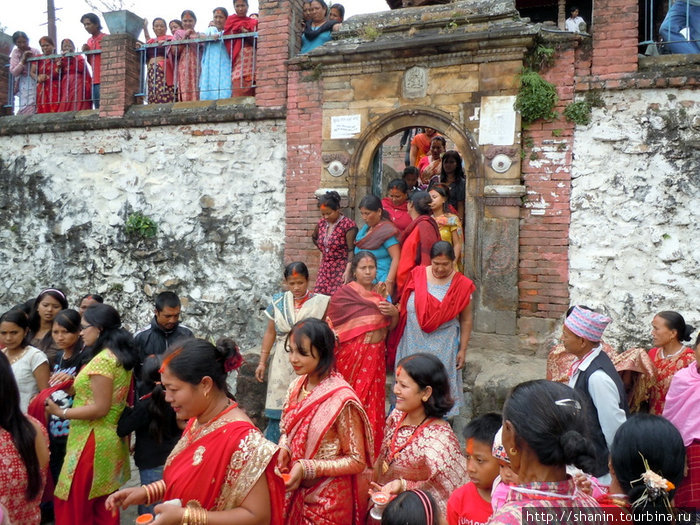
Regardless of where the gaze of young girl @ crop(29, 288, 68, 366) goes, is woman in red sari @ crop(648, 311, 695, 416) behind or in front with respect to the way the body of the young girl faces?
in front

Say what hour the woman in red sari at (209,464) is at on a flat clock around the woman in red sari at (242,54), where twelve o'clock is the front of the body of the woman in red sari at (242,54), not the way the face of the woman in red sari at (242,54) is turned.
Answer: the woman in red sari at (209,464) is roughly at 12 o'clock from the woman in red sari at (242,54).

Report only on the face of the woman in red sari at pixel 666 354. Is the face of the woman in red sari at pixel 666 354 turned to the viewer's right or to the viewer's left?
to the viewer's left

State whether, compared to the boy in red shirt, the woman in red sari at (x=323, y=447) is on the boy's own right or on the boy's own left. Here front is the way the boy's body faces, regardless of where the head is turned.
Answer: on the boy's own right

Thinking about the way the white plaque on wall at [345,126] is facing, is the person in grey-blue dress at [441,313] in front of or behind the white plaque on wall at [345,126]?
in front

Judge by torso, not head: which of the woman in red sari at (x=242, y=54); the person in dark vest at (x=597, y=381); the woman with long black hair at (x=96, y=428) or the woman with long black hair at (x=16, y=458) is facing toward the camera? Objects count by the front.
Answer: the woman in red sari

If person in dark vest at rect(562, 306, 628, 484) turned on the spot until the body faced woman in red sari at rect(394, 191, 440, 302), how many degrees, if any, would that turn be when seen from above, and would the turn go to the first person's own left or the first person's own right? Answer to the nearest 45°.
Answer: approximately 45° to the first person's own right

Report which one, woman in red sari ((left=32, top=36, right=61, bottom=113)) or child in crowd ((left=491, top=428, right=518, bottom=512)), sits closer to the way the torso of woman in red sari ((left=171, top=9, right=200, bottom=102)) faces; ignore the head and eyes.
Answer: the child in crowd

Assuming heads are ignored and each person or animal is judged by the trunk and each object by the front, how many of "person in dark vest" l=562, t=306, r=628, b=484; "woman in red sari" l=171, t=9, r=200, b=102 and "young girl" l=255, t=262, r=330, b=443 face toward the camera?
2

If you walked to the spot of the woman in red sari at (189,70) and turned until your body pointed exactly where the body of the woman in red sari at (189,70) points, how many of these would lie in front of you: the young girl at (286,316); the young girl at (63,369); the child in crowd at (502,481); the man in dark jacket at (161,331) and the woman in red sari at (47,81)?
4

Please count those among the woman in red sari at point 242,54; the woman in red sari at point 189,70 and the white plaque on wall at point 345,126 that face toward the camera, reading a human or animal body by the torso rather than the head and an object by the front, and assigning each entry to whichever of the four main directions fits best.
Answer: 3

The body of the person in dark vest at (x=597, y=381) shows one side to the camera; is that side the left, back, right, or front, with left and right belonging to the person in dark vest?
left

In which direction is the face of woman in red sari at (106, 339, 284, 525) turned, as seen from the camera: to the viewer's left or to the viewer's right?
to the viewer's left

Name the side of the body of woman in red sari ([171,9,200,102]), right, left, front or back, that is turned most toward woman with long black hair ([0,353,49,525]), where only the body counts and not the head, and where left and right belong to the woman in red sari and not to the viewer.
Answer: front
